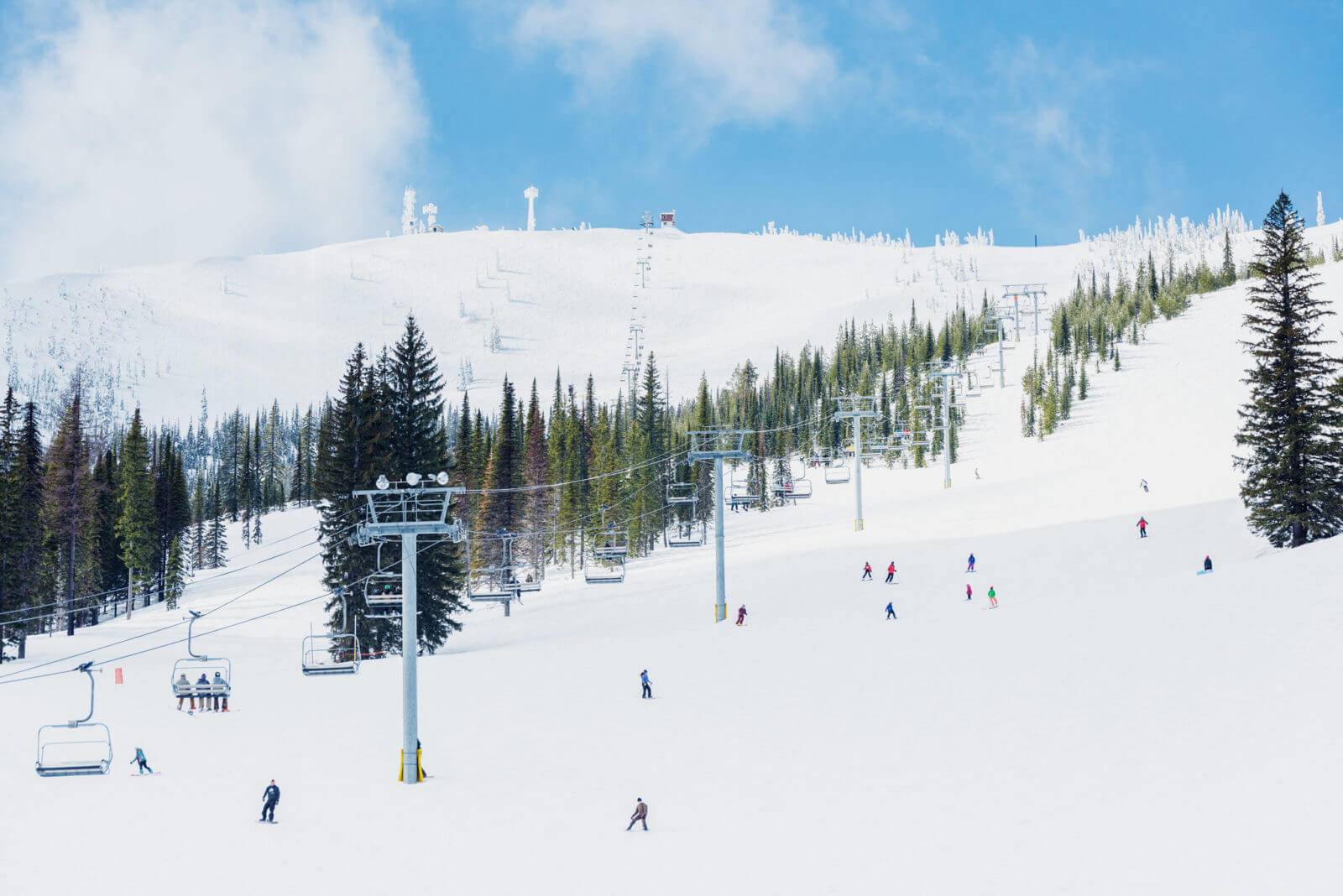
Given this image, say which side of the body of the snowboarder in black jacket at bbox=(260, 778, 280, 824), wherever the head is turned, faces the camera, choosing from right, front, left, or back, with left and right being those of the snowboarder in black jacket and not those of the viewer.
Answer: front

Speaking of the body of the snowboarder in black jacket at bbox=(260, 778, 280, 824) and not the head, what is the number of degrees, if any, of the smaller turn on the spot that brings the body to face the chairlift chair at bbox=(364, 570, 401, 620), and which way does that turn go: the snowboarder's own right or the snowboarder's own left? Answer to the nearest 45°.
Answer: approximately 180°

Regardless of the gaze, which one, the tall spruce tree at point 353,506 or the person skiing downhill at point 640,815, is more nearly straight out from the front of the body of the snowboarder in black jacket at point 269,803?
the person skiing downhill

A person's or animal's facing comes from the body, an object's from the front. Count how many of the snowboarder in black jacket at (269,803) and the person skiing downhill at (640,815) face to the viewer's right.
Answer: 0

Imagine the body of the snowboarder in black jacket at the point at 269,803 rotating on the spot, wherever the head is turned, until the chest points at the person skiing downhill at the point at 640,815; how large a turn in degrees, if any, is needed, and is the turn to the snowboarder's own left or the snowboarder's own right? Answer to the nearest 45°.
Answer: approximately 45° to the snowboarder's own left

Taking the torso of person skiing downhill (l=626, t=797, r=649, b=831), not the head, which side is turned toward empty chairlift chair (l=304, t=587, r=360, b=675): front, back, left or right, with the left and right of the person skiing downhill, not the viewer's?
right

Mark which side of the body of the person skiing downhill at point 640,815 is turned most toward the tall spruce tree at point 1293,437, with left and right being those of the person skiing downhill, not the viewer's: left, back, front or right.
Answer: back

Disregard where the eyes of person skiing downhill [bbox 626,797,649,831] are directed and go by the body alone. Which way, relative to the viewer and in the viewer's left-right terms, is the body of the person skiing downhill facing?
facing the viewer and to the left of the viewer

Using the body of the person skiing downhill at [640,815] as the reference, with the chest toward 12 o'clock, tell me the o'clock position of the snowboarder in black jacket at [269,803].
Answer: The snowboarder in black jacket is roughly at 2 o'clock from the person skiing downhill.

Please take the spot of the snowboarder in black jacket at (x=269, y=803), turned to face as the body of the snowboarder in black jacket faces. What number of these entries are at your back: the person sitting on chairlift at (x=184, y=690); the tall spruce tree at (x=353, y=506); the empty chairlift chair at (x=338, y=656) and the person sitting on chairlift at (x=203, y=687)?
4

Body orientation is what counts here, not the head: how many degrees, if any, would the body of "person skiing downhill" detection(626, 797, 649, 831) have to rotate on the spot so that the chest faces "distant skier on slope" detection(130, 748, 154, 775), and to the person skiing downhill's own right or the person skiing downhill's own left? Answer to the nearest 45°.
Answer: approximately 90° to the person skiing downhill's own right

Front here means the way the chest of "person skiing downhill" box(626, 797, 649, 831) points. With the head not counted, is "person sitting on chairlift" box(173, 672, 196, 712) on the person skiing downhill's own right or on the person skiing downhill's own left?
on the person skiing downhill's own right
